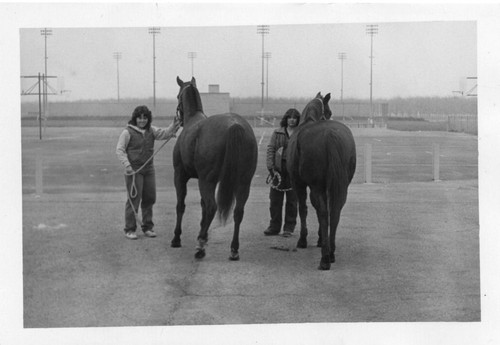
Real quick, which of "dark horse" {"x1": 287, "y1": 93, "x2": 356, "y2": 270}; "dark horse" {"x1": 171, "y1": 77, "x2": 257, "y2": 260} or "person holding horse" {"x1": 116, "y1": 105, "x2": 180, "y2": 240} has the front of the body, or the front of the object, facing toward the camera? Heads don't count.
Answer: the person holding horse

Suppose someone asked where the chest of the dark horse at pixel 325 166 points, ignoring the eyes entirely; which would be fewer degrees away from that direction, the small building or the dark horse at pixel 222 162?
the small building

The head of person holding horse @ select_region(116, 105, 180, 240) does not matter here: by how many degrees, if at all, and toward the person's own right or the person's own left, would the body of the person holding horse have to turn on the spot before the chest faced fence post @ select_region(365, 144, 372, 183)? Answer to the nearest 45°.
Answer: approximately 135° to the person's own left

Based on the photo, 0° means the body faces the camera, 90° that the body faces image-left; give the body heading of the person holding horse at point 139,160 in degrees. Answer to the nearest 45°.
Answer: approximately 0°

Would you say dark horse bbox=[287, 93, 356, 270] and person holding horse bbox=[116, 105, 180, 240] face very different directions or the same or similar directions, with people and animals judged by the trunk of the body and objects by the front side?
very different directions

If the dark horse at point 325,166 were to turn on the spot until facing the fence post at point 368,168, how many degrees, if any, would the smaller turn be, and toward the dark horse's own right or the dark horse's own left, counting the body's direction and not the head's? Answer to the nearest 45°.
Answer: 0° — it already faces it

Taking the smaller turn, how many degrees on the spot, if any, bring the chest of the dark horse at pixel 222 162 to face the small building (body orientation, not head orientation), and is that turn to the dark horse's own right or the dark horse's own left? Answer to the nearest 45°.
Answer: approximately 45° to the dark horse's own right

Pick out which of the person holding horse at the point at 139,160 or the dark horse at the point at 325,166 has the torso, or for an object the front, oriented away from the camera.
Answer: the dark horse

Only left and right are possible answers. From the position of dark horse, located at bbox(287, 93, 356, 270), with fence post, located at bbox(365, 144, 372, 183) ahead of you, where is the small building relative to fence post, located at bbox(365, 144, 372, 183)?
left

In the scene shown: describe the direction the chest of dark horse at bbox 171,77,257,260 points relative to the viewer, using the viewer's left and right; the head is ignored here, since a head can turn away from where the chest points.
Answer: facing away from the viewer and to the left of the viewer

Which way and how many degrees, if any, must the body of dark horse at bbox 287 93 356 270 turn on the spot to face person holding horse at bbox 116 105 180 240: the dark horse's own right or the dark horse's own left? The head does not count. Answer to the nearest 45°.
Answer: approximately 45° to the dark horse's own left

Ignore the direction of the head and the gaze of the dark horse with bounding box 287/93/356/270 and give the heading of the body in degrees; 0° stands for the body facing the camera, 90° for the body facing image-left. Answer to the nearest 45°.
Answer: approximately 180°

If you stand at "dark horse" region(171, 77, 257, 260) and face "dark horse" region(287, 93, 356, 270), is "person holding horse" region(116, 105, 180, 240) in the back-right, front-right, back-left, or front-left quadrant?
back-left
